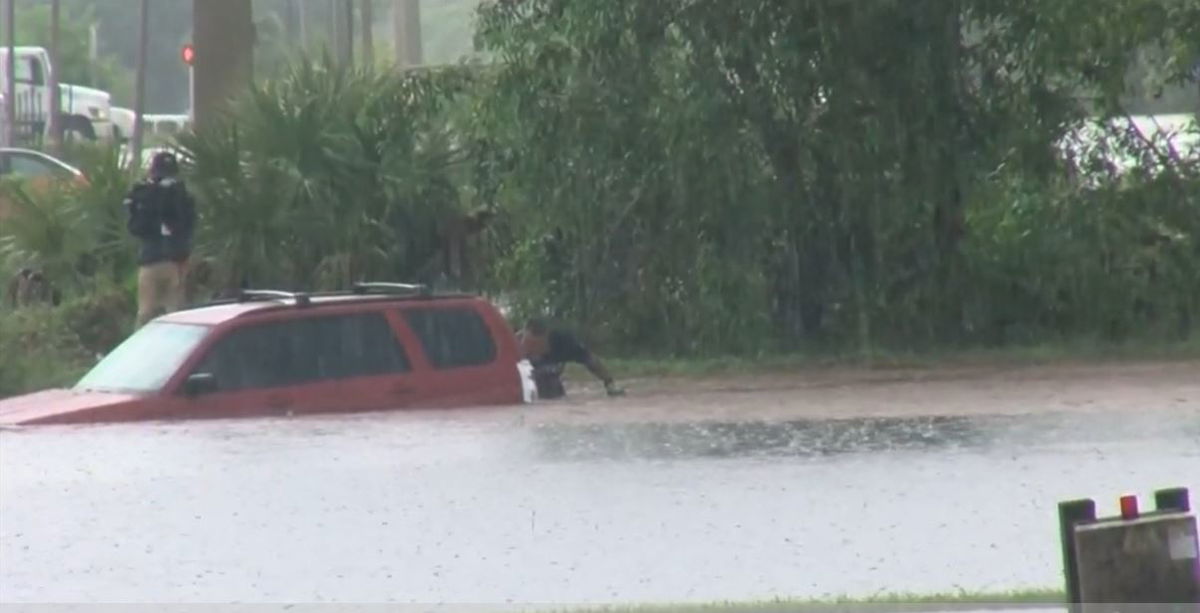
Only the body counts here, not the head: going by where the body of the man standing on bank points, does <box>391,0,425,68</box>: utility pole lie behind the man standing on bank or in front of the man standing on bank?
in front

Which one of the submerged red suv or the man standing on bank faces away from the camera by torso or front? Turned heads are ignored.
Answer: the man standing on bank

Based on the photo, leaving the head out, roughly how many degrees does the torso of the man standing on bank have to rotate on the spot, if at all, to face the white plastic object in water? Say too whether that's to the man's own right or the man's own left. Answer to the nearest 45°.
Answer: approximately 135° to the man's own right

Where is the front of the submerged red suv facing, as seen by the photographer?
facing the viewer and to the left of the viewer

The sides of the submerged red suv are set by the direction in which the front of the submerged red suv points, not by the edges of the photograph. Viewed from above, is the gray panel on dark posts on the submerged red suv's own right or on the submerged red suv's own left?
on the submerged red suv's own left

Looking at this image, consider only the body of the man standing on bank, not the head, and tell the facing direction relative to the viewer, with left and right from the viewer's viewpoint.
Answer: facing away from the viewer

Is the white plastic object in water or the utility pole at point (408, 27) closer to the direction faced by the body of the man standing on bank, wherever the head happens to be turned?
the utility pole

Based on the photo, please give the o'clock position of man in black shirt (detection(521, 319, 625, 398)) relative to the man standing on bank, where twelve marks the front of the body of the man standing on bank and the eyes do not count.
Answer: The man in black shirt is roughly at 4 o'clock from the man standing on bank.

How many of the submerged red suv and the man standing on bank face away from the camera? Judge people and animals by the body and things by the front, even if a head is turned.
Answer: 1
